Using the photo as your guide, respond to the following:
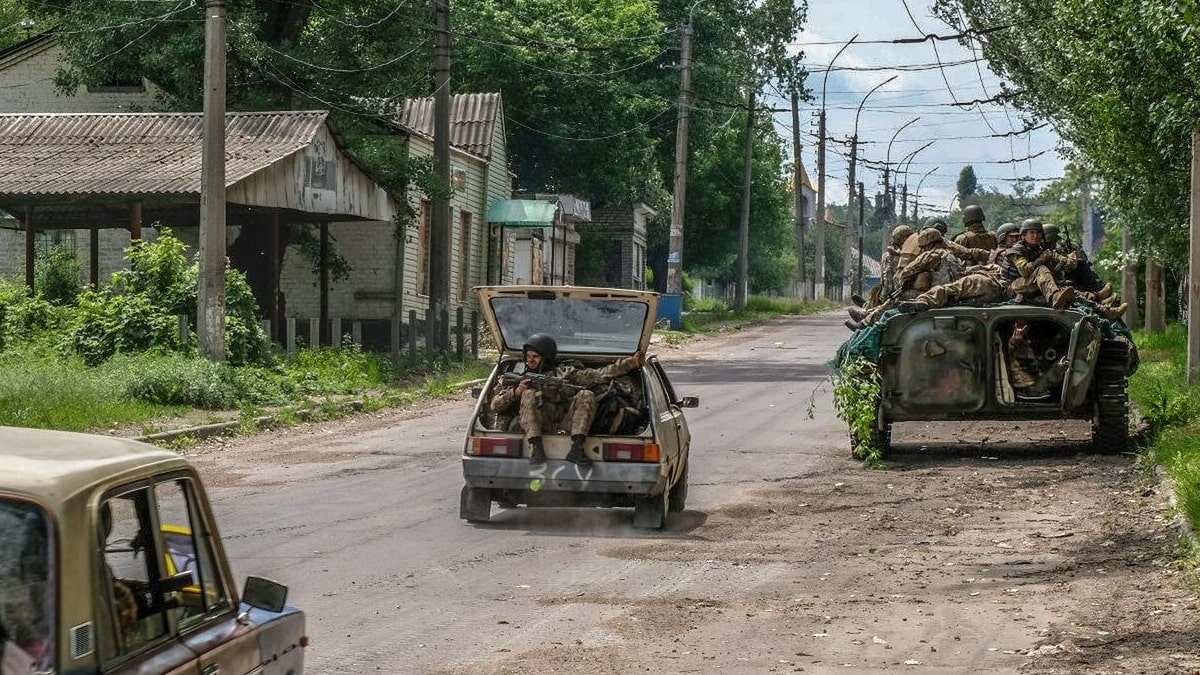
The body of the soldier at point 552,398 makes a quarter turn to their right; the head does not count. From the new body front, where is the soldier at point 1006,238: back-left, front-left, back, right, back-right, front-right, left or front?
back-right

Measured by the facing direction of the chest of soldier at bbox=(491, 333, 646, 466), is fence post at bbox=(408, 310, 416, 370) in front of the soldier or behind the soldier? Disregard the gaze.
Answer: behind

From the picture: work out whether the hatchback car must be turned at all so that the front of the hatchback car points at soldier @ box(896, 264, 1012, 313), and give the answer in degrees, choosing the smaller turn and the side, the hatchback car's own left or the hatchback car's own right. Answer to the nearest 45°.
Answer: approximately 45° to the hatchback car's own right

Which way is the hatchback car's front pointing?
away from the camera

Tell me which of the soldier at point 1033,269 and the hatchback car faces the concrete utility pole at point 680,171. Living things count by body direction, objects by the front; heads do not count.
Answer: the hatchback car

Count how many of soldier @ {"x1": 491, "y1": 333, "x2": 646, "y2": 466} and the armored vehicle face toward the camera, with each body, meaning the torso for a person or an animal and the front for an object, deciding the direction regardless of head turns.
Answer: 1

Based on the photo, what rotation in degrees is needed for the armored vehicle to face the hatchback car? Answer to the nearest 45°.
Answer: approximately 135° to its left

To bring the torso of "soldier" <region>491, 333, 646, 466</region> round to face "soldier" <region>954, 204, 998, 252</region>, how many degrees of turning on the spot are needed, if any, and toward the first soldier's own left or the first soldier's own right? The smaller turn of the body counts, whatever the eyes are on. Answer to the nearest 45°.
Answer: approximately 135° to the first soldier's own left

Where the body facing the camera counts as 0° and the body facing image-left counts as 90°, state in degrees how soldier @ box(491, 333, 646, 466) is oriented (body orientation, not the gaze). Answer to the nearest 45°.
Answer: approximately 0°

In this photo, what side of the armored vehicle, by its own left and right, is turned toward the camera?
back

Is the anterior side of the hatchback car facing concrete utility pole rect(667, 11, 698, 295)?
yes
